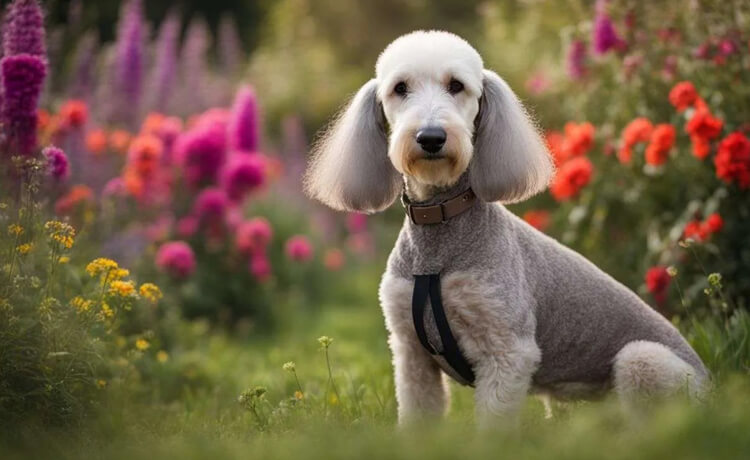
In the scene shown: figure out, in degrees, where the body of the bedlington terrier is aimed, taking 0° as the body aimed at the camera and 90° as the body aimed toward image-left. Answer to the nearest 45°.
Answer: approximately 45°

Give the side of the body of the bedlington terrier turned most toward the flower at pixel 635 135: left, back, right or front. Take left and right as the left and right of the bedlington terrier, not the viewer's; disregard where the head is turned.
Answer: back

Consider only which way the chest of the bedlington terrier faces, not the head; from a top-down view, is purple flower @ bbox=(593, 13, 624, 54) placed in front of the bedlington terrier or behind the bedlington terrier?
behind

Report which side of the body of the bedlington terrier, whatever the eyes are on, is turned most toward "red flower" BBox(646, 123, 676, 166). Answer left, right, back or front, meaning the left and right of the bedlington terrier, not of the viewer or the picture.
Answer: back

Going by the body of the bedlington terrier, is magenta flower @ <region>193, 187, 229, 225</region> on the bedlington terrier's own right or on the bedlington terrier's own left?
on the bedlington terrier's own right

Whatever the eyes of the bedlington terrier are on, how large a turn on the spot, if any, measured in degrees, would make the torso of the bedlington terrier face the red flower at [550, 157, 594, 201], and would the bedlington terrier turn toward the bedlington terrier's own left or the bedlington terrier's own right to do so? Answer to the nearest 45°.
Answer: approximately 135° to the bedlington terrier's own right

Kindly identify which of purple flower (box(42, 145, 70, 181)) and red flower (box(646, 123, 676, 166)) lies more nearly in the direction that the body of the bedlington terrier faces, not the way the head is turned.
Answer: the purple flower

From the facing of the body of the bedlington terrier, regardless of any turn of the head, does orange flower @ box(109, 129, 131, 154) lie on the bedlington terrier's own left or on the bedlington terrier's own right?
on the bedlington terrier's own right

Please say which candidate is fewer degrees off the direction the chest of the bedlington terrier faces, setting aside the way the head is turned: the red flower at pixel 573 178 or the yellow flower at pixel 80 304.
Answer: the yellow flower

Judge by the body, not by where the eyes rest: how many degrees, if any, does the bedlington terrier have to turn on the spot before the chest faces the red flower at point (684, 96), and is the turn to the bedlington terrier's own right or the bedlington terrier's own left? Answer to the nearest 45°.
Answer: approximately 180°

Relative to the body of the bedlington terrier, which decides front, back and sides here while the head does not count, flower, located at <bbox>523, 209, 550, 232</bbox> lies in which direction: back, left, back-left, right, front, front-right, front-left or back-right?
back-right

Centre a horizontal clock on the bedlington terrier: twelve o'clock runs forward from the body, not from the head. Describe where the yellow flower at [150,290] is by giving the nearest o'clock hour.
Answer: The yellow flower is roughly at 2 o'clock from the bedlington terrier.

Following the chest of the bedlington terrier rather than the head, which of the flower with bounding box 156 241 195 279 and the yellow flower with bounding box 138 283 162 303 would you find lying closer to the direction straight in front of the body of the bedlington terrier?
the yellow flower
